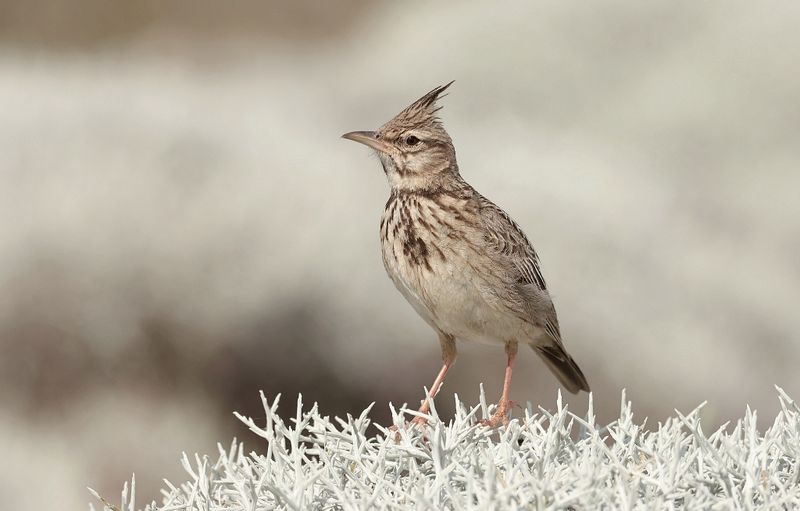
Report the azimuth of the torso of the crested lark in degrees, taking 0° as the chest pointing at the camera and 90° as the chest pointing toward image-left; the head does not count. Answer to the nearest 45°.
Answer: approximately 45°
